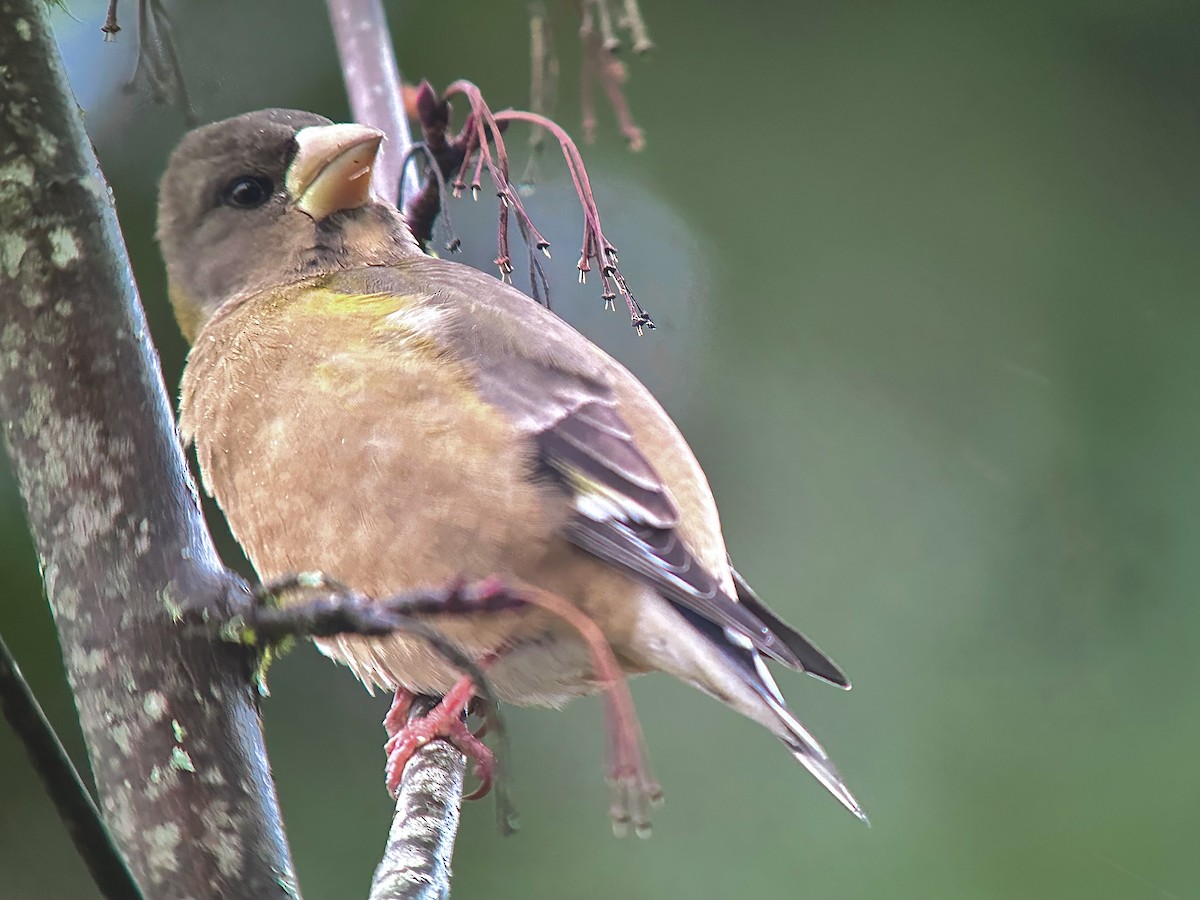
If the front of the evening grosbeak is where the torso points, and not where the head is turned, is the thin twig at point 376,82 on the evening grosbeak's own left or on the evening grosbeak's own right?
on the evening grosbeak's own right

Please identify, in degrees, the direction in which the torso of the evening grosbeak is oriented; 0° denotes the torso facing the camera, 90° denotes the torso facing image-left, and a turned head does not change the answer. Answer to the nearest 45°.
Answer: approximately 45°

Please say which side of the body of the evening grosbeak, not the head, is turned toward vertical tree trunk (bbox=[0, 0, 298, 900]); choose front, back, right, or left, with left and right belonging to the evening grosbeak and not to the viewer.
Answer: front

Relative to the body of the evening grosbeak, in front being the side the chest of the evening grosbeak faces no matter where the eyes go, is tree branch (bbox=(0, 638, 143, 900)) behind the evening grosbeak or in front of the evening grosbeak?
in front

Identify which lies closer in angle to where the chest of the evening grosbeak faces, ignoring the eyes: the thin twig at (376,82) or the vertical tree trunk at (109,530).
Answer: the vertical tree trunk
